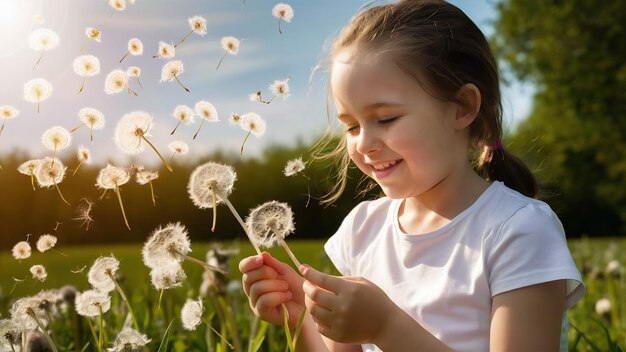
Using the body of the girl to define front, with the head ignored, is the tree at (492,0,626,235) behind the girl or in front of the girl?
behind

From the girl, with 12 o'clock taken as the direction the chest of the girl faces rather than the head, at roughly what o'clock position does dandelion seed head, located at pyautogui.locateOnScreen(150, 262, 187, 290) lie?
The dandelion seed head is roughly at 1 o'clock from the girl.

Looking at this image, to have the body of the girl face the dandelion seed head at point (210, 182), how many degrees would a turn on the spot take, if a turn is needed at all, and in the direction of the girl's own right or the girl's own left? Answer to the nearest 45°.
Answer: approximately 45° to the girl's own right

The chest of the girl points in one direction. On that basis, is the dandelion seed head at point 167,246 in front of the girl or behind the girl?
in front

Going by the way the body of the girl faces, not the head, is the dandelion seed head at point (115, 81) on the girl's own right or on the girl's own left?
on the girl's own right

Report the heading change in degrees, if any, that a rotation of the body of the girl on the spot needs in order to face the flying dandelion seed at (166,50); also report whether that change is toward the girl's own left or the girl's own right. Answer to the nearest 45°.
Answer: approximately 45° to the girl's own right

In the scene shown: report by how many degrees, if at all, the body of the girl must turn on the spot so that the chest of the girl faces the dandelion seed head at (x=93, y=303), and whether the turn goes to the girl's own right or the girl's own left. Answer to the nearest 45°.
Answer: approximately 45° to the girl's own right

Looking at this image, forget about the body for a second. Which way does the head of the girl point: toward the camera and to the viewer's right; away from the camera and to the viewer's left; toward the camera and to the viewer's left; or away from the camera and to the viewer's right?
toward the camera and to the viewer's left

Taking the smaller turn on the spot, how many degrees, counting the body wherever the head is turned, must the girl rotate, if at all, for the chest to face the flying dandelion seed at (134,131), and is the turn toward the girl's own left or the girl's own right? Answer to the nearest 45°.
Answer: approximately 45° to the girl's own right

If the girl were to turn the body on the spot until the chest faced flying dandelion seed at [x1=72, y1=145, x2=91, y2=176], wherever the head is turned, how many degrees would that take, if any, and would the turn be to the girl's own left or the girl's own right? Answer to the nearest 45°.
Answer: approximately 45° to the girl's own right

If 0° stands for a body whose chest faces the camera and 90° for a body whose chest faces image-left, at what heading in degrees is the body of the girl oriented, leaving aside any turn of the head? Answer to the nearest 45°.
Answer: approximately 45°

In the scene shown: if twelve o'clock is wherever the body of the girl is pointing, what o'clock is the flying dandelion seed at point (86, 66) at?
The flying dandelion seed is roughly at 2 o'clock from the girl.
